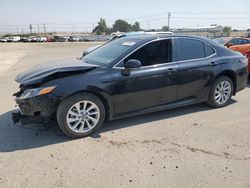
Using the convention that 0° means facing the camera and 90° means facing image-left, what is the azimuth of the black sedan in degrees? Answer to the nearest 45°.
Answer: approximately 45°
